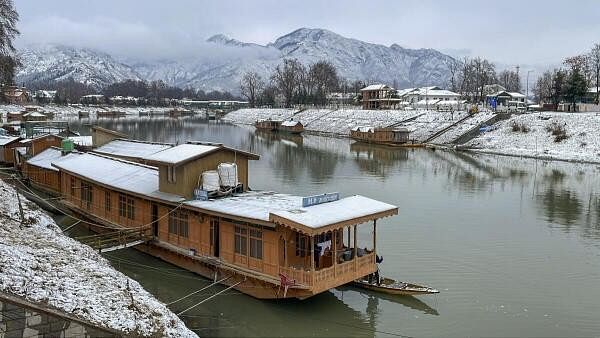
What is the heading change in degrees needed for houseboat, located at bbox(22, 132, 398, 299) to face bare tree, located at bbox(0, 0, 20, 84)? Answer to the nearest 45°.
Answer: approximately 180°

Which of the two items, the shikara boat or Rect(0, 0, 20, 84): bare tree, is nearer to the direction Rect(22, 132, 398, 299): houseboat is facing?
the shikara boat

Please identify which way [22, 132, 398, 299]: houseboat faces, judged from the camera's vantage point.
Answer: facing the viewer and to the right of the viewer

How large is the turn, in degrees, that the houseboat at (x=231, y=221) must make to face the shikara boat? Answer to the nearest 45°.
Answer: approximately 45° to its left

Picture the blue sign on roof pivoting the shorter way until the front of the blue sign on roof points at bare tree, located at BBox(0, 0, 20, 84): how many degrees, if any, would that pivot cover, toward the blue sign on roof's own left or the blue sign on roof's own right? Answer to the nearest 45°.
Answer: approximately 180°
